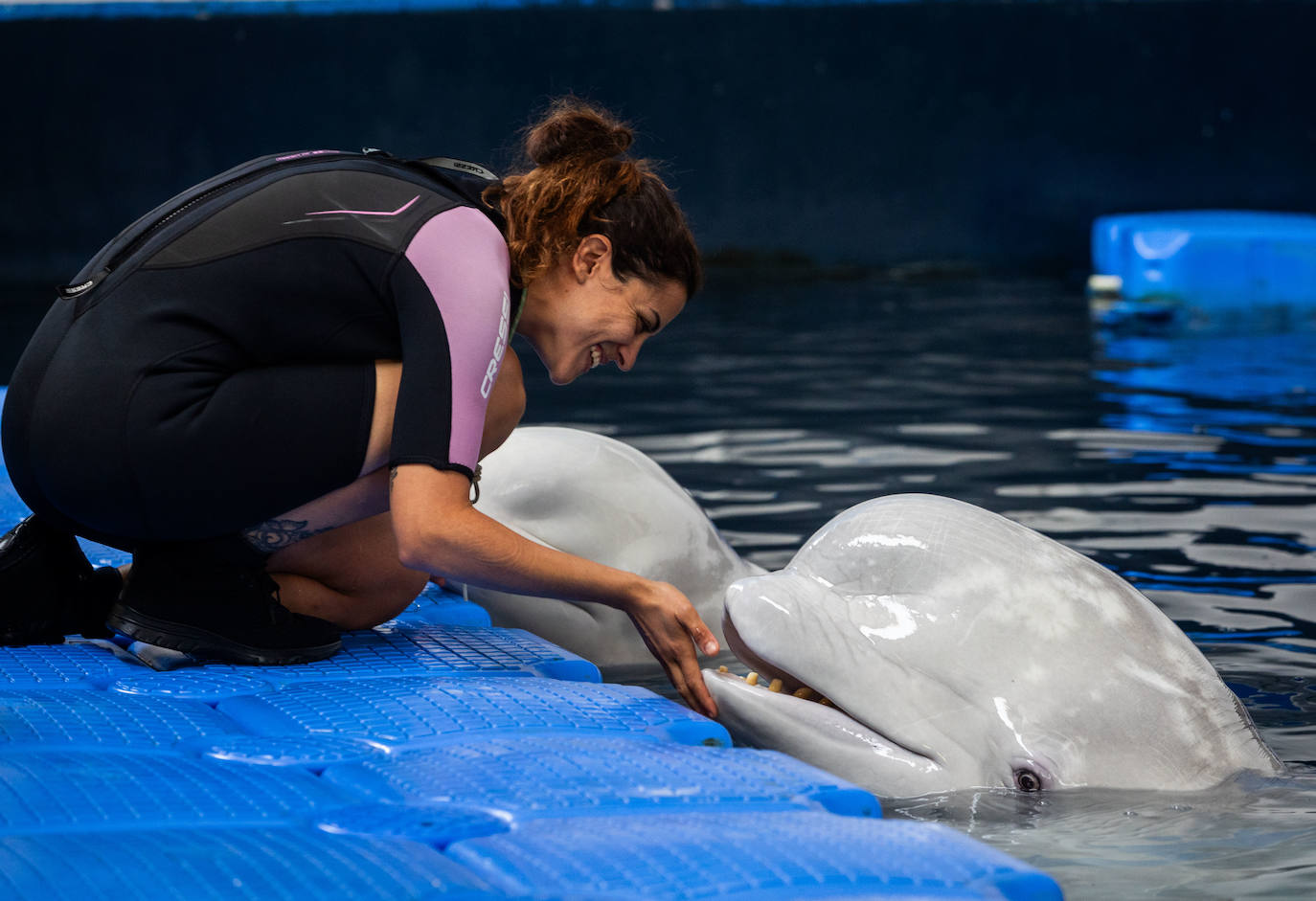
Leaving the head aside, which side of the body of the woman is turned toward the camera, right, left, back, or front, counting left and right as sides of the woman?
right

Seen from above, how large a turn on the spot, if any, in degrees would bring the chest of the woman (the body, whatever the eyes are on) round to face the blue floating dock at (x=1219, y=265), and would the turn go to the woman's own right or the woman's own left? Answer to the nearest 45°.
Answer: approximately 45° to the woman's own left

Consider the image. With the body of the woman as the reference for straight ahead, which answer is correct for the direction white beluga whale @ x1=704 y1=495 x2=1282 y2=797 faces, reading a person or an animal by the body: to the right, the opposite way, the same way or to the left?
the opposite way

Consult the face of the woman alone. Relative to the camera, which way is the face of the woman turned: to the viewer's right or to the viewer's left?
to the viewer's right

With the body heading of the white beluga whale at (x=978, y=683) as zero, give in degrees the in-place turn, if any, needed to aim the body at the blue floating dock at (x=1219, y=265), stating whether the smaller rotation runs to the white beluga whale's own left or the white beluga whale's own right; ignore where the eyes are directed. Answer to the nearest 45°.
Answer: approximately 90° to the white beluga whale's own right

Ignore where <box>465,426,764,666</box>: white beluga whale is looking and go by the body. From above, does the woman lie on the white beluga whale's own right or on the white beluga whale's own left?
on the white beluga whale's own left

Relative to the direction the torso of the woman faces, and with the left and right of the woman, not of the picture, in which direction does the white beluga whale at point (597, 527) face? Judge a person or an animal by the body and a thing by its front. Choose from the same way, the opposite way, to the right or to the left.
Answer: the opposite way

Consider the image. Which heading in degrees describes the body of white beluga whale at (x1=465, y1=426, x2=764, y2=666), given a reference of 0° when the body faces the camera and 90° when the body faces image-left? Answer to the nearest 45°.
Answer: approximately 90°

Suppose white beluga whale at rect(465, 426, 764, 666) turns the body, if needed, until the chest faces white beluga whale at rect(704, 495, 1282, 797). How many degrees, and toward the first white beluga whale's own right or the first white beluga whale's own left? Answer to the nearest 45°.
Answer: approximately 135° to the first white beluga whale's own left

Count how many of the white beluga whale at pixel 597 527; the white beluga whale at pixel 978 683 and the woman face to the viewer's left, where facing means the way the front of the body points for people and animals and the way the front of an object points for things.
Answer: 2

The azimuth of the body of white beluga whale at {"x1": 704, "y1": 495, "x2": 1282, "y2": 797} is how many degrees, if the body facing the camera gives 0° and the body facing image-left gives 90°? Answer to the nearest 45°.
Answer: approximately 90°

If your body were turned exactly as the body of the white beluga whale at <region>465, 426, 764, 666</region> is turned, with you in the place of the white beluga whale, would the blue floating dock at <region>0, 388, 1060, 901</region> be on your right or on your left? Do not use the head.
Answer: on your left
